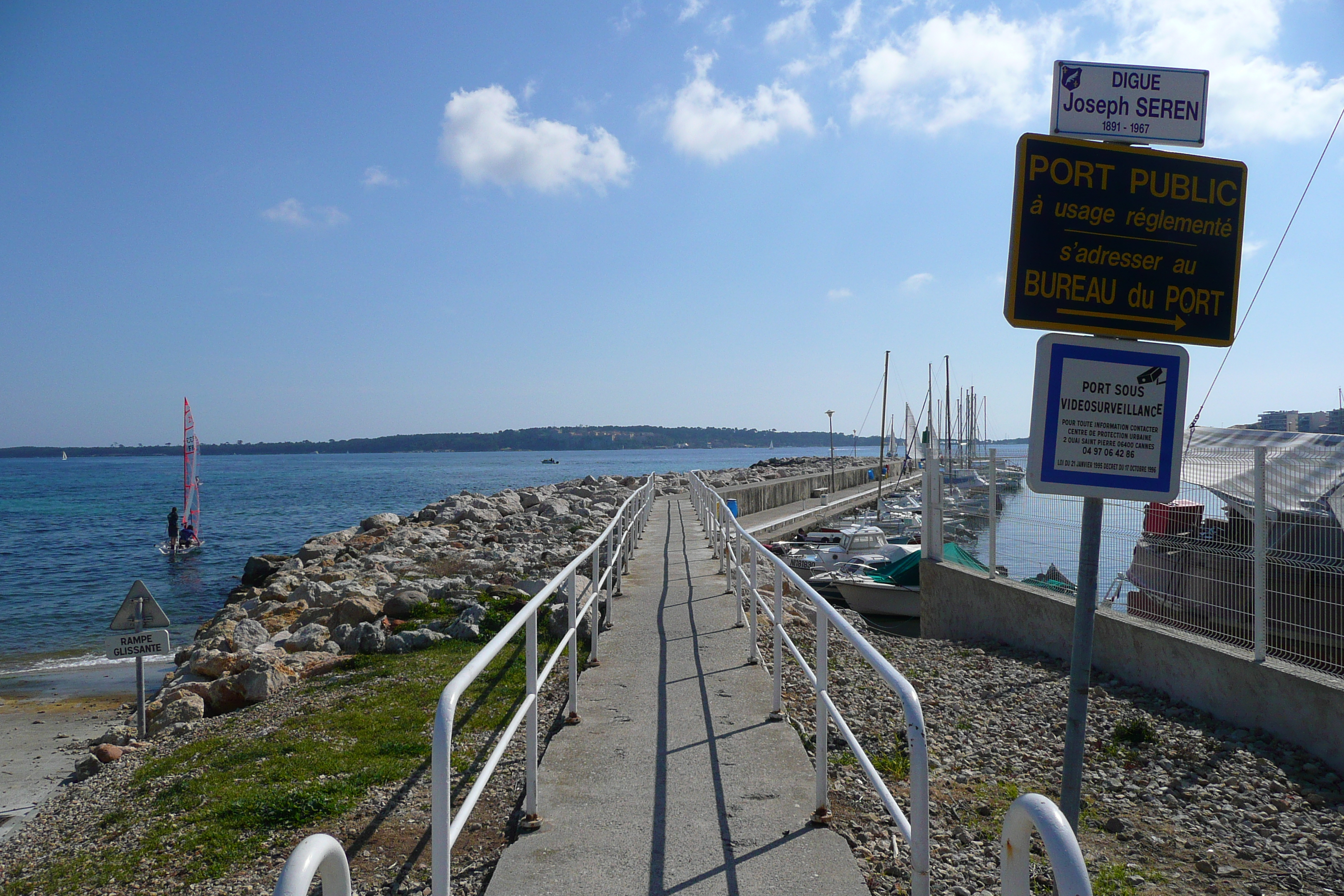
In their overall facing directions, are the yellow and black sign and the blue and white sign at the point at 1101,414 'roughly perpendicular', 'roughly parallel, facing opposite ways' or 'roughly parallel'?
roughly parallel

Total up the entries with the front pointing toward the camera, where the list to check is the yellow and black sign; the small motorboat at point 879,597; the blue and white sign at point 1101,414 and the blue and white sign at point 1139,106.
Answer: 3

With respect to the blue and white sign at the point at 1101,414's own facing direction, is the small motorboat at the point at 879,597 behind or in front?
behind

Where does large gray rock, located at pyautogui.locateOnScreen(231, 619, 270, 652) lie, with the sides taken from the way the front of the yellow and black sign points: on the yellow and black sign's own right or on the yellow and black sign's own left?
on the yellow and black sign's own right

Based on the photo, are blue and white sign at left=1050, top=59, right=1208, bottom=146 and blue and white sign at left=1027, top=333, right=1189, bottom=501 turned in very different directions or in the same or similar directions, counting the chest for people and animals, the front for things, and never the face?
same or similar directions

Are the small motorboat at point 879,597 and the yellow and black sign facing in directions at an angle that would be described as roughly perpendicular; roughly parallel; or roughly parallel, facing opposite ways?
roughly perpendicular

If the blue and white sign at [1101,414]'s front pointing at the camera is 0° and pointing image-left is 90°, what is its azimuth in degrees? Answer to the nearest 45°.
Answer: approximately 0°

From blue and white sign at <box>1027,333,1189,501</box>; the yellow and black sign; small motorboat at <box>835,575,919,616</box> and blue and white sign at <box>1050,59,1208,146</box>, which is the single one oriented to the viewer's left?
the small motorboat

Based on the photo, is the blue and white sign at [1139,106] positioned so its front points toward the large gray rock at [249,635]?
no

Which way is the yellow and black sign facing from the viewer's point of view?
toward the camera

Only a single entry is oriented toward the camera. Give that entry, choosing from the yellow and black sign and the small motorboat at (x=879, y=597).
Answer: the yellow and black sign

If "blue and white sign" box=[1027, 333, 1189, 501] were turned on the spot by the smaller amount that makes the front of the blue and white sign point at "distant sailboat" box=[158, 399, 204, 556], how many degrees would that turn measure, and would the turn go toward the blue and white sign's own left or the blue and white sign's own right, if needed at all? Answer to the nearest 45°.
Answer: approximately 135° to the blue and white sign's own right

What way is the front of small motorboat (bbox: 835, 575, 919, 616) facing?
to the viewer's left

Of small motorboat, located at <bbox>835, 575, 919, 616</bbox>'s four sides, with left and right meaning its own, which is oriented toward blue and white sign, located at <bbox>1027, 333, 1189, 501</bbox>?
left

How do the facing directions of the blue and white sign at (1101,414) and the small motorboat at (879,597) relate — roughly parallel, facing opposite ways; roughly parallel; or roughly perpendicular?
roughly perpendicular
